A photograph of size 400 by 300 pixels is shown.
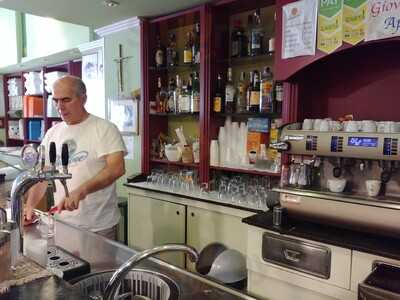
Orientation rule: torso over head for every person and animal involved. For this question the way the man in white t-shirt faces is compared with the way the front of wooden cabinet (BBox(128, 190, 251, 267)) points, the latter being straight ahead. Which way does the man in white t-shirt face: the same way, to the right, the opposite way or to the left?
the same way

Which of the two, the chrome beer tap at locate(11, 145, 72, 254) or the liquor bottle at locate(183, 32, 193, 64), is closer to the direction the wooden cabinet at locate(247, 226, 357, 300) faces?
the chrome beer tap

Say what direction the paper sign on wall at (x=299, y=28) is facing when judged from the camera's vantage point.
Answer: facing the viewer and to the left of the viewer

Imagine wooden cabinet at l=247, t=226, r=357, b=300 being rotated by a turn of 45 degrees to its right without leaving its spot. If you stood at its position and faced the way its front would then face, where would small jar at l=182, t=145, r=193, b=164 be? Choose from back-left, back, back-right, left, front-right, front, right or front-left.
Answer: front-right

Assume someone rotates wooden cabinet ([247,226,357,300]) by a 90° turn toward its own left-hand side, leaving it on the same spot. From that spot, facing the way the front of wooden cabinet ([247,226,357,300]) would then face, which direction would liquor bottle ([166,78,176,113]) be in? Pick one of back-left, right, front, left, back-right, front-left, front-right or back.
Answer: back

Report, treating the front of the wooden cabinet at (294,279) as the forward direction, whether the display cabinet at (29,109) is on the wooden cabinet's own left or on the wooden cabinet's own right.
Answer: on the wooden cabinet's own right

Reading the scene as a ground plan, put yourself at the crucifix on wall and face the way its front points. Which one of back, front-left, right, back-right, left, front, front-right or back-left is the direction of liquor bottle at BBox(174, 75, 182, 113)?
left

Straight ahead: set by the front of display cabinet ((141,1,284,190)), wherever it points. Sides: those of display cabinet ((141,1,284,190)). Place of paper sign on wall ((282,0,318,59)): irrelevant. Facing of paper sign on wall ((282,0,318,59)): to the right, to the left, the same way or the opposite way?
the same way

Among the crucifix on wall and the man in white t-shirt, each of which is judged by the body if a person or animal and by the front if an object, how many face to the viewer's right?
0

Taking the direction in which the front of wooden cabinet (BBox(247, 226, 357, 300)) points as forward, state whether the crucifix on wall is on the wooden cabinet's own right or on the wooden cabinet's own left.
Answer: on the wooden cabinet's own right

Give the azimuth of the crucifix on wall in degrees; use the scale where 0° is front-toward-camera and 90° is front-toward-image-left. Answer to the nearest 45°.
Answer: approximately 45°
